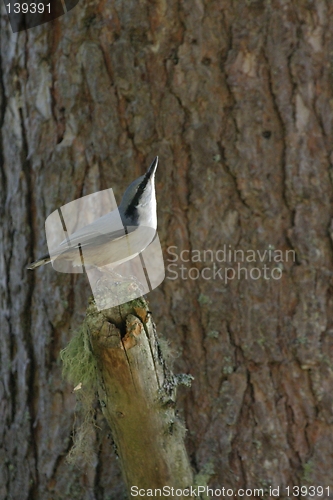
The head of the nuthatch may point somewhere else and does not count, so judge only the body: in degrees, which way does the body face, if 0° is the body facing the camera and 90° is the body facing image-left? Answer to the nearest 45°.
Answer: approximately 270°

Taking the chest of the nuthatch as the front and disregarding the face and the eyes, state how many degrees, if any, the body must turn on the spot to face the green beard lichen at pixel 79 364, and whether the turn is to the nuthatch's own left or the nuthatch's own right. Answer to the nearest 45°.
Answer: approximately 135° to the nuthatch's own right

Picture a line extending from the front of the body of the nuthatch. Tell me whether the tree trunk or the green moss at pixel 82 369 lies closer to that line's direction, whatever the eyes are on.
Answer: the tree trunk

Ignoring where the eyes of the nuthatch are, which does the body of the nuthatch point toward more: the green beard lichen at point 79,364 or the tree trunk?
the tree trunk

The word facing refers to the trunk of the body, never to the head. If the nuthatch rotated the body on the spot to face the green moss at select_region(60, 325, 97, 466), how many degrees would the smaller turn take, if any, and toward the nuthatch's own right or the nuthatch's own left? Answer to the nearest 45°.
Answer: approximately 135° to the nuthatch's own right
